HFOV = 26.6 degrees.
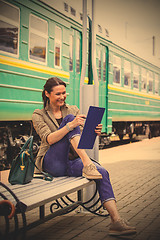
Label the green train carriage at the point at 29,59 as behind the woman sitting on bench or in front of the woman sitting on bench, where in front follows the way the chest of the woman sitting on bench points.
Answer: behind

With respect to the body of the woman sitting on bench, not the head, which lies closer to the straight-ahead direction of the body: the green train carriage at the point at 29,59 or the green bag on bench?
the green bag on bench

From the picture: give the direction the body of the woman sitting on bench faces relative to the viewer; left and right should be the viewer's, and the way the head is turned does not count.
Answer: facing the viewer and to the right of the viewer

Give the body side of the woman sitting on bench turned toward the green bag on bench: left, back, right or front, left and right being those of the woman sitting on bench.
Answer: right

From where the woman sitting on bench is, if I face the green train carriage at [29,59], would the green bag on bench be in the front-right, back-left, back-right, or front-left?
back-left
